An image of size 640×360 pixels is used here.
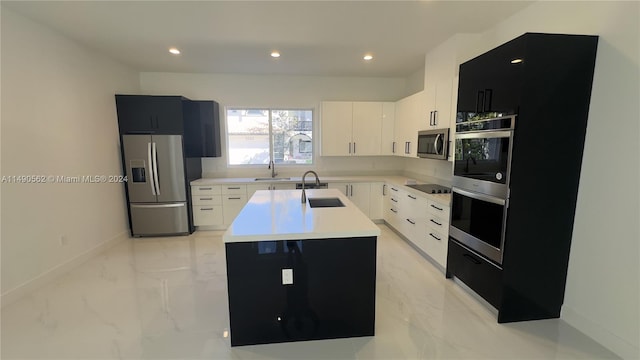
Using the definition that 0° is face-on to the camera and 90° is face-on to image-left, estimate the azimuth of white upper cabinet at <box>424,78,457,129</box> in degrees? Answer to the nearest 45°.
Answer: approximately 45°

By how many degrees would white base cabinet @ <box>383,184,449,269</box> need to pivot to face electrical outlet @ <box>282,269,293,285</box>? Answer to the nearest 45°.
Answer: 0° — it already faces it

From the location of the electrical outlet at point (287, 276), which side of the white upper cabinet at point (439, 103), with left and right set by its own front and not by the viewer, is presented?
front

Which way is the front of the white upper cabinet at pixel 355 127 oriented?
toward the camera

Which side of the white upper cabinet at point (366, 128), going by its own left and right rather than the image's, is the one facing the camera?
front

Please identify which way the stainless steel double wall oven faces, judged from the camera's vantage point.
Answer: facing the viewer and to the left of the viewer

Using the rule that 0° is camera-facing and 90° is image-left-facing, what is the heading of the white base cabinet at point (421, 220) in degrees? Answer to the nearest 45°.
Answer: approximately 45°

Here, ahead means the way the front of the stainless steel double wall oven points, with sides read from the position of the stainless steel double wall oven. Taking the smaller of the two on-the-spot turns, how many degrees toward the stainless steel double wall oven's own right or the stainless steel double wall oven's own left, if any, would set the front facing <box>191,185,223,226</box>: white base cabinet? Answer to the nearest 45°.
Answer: approximately 45° to the stainless steel double wall oven's own right

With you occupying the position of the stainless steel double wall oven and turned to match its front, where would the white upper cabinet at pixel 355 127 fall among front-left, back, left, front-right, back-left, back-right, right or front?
right

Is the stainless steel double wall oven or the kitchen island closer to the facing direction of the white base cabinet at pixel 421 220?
the kitchen island

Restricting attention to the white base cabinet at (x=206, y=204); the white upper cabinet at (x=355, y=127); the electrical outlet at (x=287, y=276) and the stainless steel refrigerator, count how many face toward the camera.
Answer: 4

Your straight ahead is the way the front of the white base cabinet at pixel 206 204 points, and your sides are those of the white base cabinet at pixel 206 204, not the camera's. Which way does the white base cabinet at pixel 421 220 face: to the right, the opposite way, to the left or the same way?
to the right

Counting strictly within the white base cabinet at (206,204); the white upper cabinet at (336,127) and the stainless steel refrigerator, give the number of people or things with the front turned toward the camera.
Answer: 3

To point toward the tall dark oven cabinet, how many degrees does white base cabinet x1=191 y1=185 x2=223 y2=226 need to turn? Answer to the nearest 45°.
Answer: approximately 45° to its left

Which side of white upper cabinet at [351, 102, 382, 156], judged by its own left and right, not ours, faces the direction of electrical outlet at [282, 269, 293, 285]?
front

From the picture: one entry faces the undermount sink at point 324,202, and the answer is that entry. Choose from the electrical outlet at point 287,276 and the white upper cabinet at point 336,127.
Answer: the white upper cabinet

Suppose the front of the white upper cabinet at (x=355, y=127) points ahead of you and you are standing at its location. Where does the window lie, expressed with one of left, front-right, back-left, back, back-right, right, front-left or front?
right
